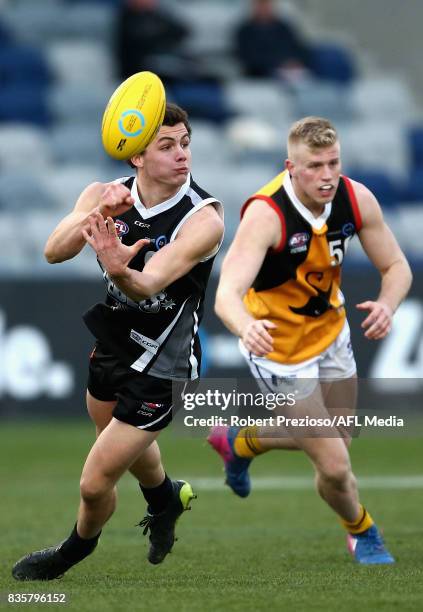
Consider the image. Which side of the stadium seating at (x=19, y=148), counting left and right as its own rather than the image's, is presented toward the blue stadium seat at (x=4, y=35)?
back

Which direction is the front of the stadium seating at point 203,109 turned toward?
toward the camera

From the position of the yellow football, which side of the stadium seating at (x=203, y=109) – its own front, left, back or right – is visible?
front

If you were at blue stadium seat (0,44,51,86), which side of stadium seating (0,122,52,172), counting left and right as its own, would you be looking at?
back

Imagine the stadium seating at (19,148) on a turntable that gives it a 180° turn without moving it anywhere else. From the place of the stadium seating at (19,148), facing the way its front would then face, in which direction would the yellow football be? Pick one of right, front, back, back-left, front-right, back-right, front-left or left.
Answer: back

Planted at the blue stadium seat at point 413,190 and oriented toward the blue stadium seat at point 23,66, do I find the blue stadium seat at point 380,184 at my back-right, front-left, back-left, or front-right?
front-left

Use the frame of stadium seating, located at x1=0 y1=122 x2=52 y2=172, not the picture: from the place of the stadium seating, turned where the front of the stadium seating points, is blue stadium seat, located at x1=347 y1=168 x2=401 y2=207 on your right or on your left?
on your left
